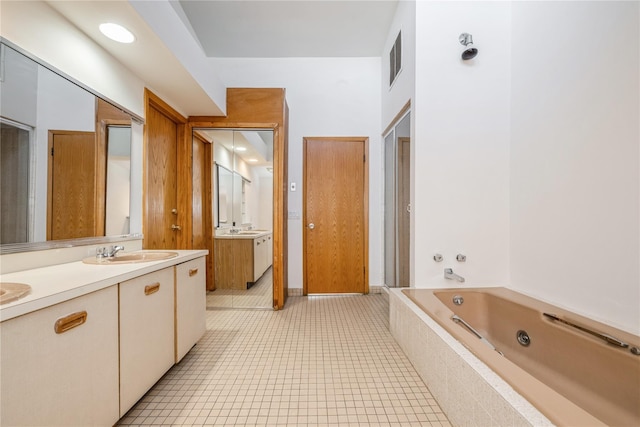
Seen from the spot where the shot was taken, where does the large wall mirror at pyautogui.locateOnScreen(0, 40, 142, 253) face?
facing the viewer and to the right of the viewer

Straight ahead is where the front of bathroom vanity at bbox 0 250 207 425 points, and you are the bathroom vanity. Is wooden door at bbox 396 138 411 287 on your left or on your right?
on your left

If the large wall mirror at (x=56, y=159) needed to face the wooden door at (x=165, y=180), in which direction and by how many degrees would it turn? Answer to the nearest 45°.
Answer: approximately 90° to its left

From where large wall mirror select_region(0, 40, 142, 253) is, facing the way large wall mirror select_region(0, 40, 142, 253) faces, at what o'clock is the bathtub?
The bathtub is roughly at 12 o'clock from the large wall mirror.

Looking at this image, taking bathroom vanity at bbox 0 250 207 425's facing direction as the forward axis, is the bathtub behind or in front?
in front

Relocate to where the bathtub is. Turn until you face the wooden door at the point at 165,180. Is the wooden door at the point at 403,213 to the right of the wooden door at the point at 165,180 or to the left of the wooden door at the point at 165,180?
right

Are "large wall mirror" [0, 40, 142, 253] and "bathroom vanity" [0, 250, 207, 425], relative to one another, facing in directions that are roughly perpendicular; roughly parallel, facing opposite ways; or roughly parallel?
roughly parallel

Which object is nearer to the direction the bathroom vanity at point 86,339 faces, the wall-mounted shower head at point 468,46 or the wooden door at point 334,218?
the wall-mounted shower head
